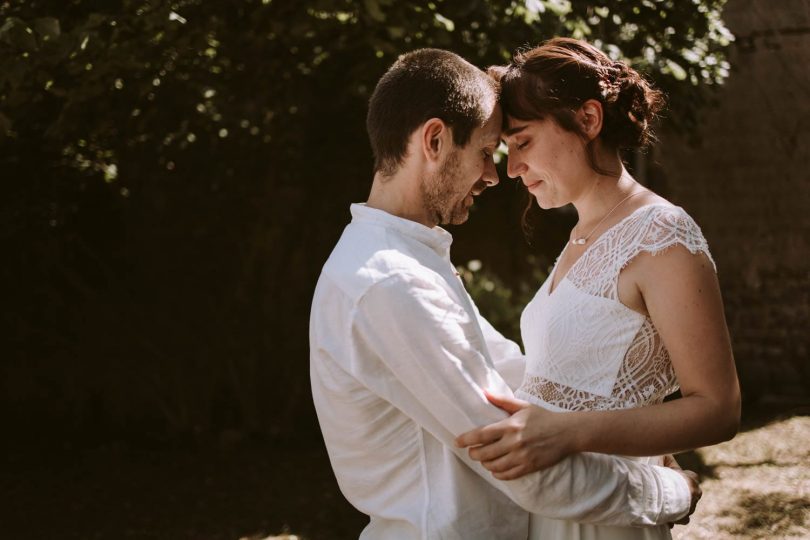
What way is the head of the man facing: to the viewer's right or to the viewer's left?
to the viewer's right

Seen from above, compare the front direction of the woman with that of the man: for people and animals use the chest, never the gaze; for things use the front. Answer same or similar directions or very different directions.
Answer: very different directions

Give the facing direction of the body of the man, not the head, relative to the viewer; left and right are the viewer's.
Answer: facing to the right of the viewer

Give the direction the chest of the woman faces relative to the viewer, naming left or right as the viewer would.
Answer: facing to the left of the viewer

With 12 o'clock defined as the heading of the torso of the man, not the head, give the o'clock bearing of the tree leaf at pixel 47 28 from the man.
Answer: The tree leaf is roughly at 8 o'clock from the man.
